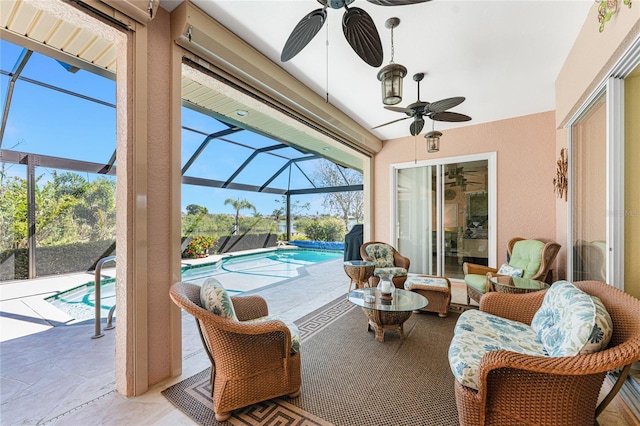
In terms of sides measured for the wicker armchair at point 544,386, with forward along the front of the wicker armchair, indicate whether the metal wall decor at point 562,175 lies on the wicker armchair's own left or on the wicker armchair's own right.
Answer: on the wicker armchair's own right

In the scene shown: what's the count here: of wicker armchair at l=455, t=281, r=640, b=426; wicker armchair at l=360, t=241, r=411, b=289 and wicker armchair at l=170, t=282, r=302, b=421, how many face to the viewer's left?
1

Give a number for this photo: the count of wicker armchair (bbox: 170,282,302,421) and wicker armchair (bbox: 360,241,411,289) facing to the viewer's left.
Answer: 0

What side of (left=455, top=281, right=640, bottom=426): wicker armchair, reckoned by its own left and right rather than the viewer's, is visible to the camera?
left

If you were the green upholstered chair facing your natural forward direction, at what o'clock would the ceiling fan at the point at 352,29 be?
The ceiling fan is roughly at 11 o'clock from the green upholstered chair.

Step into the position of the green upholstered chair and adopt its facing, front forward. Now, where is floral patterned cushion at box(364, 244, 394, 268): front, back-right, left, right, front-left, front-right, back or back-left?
front-right

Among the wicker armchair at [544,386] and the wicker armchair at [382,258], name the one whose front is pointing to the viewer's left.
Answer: the wicker armchair at [544,386]

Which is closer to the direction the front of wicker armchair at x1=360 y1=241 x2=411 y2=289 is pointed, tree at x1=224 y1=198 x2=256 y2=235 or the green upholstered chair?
the green upholstered chair

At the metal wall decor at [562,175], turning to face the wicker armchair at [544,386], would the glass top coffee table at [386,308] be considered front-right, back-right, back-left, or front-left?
front-right

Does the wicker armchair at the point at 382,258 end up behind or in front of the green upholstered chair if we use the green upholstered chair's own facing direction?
in front

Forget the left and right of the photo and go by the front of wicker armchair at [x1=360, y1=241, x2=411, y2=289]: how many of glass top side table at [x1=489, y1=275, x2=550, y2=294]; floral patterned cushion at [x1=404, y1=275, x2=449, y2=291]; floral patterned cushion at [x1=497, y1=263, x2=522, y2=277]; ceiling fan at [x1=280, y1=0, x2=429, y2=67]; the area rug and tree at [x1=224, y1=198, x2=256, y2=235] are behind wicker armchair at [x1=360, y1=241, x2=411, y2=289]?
1

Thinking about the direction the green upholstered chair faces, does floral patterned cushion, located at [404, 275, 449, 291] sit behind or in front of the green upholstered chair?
in front
